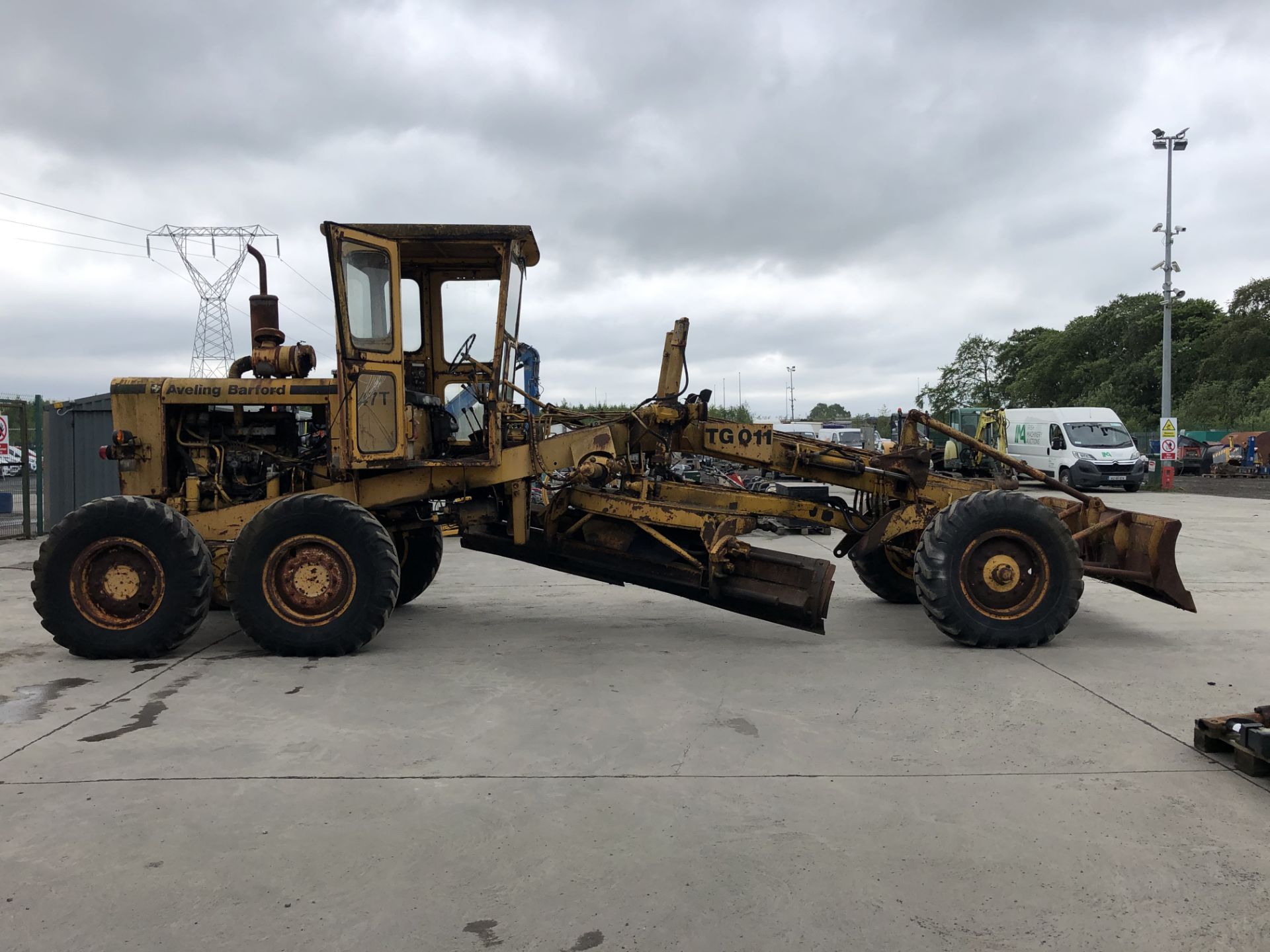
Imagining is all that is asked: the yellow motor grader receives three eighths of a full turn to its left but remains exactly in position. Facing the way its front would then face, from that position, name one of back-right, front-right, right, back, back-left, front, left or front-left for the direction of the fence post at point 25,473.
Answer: front

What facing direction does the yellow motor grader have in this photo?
to the viewer's right

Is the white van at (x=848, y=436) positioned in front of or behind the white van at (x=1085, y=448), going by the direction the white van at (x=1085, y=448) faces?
behind

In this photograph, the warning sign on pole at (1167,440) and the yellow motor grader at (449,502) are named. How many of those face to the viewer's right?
1

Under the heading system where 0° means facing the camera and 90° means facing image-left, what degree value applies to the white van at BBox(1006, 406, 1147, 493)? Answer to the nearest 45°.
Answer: approximately 315°

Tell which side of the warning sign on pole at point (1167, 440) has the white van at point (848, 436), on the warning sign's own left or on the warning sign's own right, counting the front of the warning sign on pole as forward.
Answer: on the warning sign's own right

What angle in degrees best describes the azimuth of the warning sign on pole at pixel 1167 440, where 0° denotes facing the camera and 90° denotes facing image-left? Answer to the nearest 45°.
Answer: approximately 0°

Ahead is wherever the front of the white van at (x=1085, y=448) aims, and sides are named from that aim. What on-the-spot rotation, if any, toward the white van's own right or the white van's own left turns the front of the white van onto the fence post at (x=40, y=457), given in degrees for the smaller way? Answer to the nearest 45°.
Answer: approximately 90° to the white van's own right

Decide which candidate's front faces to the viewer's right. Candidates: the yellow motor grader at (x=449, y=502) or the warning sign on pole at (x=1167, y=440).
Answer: the yellow motor grader

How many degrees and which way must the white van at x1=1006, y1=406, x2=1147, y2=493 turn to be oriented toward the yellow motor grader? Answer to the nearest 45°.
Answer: approximately 45° to its right
